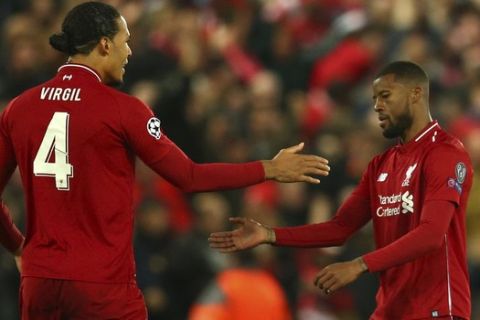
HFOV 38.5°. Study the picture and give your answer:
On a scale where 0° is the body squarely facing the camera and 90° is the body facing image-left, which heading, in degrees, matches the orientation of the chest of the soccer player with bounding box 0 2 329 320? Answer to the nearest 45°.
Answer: approximately 225°

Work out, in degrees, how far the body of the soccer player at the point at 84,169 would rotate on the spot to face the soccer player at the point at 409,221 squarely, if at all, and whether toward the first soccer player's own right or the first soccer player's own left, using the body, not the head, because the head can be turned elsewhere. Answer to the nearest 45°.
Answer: approximately 45° to the first soccer player's own right

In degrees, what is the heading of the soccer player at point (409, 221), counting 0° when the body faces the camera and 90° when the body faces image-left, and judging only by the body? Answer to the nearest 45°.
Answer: approximately 45°

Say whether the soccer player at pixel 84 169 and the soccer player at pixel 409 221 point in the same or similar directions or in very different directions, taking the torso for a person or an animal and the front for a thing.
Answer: very different directions
